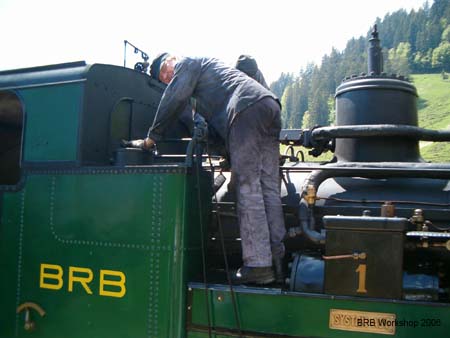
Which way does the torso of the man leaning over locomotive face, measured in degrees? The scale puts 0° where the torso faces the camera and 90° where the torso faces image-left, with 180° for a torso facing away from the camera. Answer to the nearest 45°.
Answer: approximately 90°

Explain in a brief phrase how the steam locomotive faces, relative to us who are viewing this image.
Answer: facing to the right of the viewer
